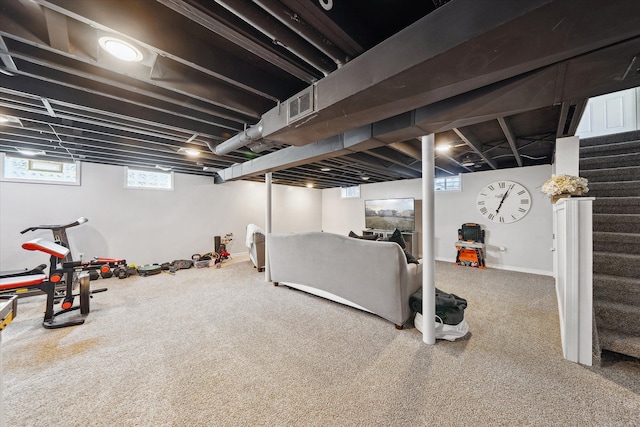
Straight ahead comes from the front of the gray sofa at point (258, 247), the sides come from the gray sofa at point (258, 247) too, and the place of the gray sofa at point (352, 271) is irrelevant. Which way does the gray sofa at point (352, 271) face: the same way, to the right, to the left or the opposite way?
to the left

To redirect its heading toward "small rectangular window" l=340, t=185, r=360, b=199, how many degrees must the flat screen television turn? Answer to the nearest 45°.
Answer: approximately 90° to its right

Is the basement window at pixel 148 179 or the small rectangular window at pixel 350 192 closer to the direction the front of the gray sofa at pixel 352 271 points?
the small rectangular window

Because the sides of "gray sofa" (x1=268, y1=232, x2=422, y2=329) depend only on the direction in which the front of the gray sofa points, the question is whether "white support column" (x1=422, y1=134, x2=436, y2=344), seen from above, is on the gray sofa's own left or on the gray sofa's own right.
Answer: on the gray sofa's own right

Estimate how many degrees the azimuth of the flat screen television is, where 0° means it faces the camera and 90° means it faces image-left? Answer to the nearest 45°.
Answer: approximately 45°

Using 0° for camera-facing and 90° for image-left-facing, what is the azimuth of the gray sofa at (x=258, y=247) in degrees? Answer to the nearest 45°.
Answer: approximately 315°

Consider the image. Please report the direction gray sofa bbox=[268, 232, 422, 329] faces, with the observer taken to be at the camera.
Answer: facing away from the viewer and to the right of the viewer

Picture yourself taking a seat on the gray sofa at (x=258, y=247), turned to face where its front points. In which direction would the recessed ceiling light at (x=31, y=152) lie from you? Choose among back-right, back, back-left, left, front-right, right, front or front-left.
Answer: back-right

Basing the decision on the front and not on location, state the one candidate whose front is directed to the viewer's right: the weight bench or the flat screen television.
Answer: the weight bench

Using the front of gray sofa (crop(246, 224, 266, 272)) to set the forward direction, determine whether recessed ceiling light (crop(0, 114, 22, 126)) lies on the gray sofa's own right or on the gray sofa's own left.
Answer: on the gray sofa's own right

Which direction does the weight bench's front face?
to the viewer's right

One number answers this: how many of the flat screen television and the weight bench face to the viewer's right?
1
